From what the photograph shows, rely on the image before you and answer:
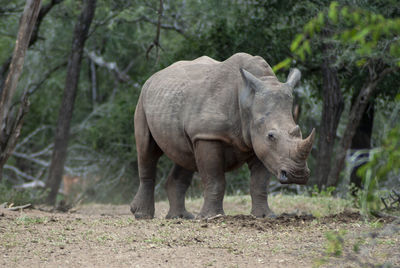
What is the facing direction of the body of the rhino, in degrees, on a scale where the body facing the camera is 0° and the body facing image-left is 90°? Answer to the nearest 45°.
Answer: approximately 315°
